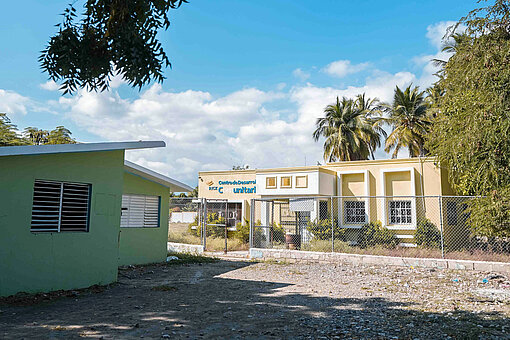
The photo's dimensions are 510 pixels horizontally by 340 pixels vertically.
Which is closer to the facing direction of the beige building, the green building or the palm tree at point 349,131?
the green building

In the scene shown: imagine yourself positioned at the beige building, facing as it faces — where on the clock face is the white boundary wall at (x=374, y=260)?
The white boundary wall is roughly at 12 o'clock from the beige building.

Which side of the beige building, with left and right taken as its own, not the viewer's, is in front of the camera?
front

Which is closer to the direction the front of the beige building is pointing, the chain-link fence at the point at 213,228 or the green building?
the green building

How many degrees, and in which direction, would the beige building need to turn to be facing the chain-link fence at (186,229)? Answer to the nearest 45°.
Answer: approximately 90° to its right

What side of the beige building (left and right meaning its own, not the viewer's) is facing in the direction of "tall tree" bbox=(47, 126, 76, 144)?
right

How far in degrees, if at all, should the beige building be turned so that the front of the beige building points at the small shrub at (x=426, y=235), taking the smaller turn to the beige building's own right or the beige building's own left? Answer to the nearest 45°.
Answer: approximately 45° to the beige building's own left

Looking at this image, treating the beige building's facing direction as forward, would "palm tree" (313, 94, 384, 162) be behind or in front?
behind

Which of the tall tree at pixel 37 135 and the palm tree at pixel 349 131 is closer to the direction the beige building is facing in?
the tall tree

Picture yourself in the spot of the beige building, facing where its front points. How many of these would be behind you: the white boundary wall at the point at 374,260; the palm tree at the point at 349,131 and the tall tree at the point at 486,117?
1

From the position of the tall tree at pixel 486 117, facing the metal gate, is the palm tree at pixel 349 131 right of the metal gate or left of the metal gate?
right

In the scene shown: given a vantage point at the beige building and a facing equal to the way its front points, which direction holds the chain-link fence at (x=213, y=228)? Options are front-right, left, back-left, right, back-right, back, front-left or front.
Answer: right
